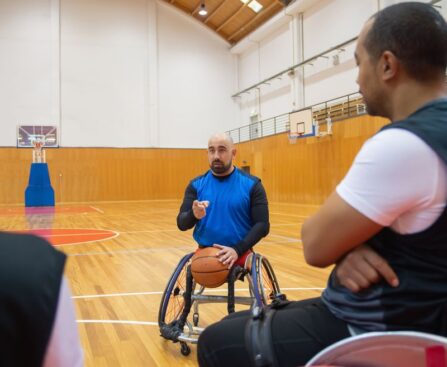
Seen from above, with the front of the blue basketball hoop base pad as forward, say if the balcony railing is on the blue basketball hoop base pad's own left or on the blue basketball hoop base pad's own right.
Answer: on the blue basketball hoop base pad's own left

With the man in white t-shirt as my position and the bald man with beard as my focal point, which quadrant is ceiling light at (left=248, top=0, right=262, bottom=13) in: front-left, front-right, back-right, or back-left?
front-right

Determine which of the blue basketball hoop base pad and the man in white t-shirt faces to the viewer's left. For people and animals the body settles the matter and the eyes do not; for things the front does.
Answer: the man in white t-shirt

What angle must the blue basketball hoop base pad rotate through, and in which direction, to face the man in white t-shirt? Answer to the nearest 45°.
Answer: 0° — it already faces them

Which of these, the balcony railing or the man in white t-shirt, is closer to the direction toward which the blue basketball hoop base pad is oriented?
the man in white t-shirt

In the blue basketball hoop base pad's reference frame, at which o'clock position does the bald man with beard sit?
The bald man with beard is roughly at 12 o'clock from the blue basketball hoop base pad.

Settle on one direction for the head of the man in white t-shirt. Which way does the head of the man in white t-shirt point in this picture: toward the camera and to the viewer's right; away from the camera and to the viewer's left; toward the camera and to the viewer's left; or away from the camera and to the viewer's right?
away from the camera and to the viewer's left

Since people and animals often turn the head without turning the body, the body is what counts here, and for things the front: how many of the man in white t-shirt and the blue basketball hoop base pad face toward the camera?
1

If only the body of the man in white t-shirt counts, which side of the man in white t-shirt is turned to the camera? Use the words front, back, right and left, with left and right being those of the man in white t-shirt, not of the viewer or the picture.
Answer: left

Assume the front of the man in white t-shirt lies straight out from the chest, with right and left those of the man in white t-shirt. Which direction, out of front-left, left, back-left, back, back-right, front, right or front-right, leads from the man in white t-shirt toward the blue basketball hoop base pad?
front-right

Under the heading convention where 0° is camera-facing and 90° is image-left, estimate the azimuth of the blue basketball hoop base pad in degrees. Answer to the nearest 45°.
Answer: approximately 0°
